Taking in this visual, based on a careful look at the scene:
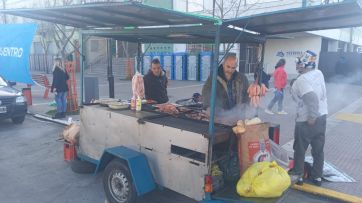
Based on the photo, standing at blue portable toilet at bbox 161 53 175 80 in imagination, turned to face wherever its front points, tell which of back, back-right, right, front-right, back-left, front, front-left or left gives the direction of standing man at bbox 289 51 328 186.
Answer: front

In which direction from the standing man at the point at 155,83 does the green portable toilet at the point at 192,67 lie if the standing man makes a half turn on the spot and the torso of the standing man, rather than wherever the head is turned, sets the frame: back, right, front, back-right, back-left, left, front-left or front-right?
front

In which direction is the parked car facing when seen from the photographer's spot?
facing the viewer and to the right of the viewer

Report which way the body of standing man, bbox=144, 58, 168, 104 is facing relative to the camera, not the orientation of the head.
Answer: toward the camera

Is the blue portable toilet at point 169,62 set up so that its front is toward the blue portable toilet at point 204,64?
no

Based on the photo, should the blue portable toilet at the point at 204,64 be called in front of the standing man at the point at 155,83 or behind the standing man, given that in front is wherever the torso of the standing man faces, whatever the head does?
behind

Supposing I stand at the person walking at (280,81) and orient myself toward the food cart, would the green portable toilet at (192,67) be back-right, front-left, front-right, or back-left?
back-right

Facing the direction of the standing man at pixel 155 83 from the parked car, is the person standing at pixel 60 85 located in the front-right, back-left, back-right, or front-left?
front-left

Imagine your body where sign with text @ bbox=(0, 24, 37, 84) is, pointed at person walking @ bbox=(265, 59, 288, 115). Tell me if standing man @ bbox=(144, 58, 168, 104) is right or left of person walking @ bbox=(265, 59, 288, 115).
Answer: right

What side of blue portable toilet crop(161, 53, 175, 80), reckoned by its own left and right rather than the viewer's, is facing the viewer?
front
